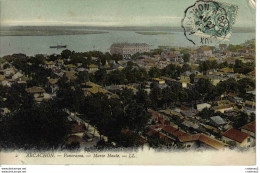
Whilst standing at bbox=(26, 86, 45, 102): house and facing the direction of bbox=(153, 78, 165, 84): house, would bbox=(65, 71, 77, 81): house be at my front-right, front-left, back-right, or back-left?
front-left
